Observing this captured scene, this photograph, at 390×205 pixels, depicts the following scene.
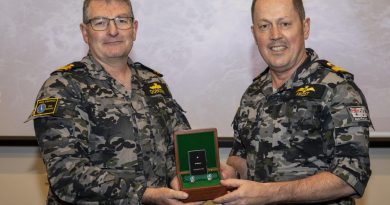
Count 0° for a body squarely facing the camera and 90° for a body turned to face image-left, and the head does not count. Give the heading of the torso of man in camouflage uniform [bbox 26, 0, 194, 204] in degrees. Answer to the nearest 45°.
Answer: approximately 315°

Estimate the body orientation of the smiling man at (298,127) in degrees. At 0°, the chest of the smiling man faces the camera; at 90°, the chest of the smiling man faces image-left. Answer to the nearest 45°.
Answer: approximately 45°

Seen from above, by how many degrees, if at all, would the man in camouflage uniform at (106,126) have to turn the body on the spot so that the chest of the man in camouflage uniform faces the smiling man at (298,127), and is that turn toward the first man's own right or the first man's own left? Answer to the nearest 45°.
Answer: approximately 45° to the first man's own left

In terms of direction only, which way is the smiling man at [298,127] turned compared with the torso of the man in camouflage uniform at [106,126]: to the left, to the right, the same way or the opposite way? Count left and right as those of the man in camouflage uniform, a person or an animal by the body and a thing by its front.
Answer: to the right

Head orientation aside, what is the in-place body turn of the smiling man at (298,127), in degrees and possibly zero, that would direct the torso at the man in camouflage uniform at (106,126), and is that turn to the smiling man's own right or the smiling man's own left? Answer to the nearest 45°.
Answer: approximately 45° to the smiling man's own right
